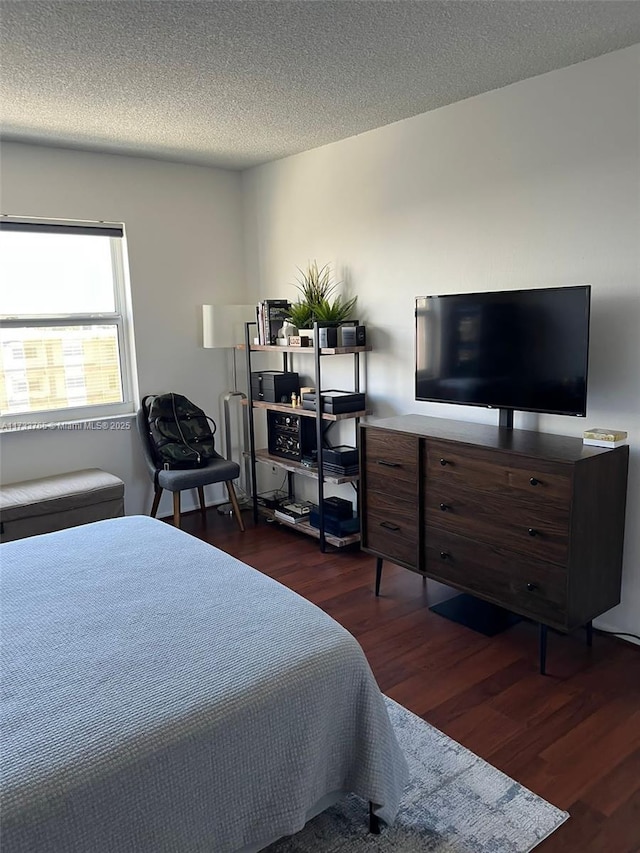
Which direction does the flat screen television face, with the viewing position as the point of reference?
facing the viewer and to the left of the viewer

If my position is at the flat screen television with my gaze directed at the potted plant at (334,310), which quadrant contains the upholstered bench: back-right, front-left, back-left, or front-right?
front-left

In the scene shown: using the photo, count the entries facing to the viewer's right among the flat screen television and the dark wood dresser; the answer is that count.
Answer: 0

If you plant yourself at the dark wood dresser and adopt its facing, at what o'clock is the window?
The window is roughly at 2 o'clock from the dark wood dresser.

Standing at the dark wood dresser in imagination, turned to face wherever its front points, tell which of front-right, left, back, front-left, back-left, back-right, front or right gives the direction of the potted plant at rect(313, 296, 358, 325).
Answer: right

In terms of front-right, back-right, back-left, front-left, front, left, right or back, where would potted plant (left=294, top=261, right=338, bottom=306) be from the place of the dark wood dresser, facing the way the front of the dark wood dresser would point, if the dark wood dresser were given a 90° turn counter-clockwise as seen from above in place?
back

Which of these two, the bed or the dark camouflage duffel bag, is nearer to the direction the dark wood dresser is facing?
the bed

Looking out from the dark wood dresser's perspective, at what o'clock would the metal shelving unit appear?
The metal shelving unit is roughly at 3 o'clock from the dark wood dresser.

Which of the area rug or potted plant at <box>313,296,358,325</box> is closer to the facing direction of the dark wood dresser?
the area rug

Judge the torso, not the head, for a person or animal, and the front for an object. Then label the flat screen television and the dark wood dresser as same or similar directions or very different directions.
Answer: same or similar directions

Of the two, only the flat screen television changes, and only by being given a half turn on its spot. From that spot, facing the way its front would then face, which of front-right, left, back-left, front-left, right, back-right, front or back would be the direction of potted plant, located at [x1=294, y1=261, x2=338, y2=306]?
left

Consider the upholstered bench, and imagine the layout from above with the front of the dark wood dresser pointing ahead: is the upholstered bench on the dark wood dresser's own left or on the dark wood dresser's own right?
on the dark wood dresser's own right

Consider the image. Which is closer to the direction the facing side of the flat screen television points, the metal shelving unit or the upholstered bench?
the upholstered bench

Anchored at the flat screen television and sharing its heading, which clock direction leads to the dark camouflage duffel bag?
The dark camouflage duffel bag is roughly at 2 o'clock from the flat screen television.

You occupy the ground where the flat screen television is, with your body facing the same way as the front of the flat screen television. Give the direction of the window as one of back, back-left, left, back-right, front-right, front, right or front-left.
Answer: front-right
